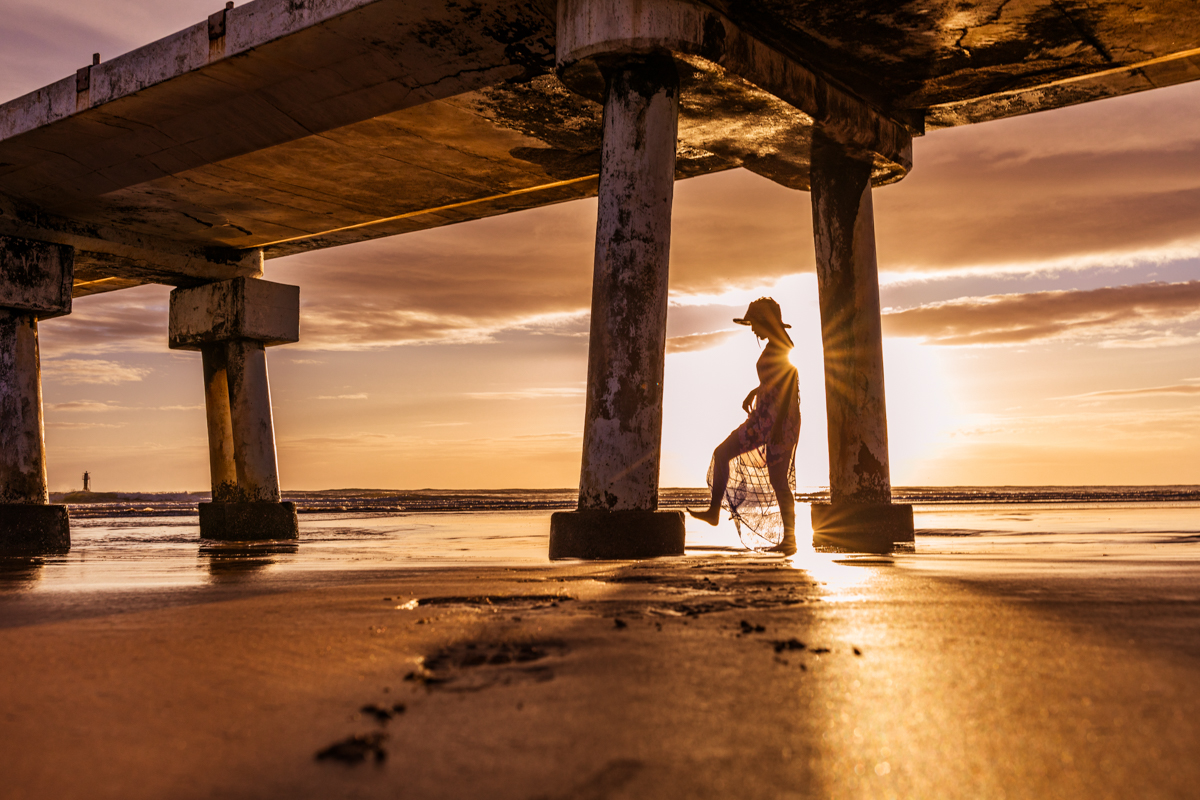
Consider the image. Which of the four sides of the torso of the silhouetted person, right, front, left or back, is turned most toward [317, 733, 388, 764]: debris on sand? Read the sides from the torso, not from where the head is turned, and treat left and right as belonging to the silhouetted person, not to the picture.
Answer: left

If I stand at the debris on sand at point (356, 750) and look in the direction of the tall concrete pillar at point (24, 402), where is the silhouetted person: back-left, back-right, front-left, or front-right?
front-right

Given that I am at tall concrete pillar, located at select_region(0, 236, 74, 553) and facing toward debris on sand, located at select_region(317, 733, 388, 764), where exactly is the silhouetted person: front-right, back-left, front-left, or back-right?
front-left

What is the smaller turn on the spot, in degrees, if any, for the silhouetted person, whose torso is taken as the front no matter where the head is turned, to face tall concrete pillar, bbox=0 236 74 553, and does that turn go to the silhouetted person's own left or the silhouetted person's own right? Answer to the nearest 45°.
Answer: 0° — they already face it

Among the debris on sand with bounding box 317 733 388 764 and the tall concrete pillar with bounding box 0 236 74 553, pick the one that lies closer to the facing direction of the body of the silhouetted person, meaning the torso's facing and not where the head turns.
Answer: the tall concrete pillar

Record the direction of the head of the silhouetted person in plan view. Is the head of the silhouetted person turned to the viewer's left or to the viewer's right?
to the viewer's left

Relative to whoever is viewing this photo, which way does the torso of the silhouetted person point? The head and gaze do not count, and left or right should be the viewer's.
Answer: facing to the left of the viewer
